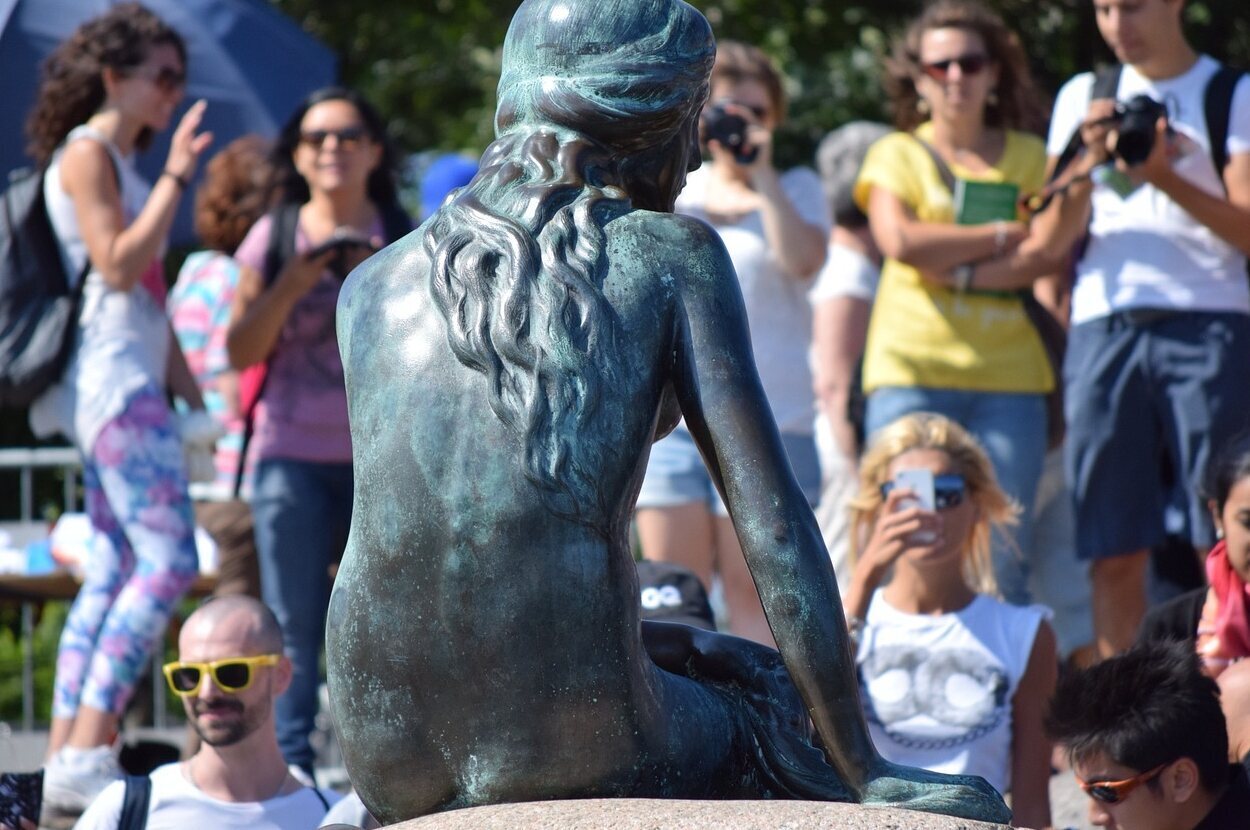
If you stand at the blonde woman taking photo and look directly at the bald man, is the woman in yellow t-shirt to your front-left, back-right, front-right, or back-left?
back-right

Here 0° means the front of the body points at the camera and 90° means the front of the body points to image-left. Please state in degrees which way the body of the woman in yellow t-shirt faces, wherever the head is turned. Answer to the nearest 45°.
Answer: approximately 0°

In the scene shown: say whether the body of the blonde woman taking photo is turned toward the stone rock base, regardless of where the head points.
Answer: yes

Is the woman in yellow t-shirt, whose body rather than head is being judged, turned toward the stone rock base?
yes

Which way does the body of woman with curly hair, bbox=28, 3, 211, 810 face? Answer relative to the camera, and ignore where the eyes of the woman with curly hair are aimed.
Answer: to the viewer's right

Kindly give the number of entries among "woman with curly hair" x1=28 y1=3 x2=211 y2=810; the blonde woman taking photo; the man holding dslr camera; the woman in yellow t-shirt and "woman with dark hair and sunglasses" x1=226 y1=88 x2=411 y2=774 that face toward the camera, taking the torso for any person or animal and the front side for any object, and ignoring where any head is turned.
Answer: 4

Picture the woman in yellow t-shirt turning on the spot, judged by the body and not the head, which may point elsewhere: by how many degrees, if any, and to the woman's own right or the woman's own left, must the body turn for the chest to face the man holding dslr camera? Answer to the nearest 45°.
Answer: approximately 45° to the woman's own left

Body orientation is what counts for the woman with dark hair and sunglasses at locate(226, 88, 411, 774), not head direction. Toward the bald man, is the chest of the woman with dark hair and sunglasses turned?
yes

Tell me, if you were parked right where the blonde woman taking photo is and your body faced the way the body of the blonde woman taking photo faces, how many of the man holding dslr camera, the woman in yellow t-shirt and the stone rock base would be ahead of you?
1

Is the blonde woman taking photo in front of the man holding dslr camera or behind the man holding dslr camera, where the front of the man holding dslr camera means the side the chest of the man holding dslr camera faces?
in front

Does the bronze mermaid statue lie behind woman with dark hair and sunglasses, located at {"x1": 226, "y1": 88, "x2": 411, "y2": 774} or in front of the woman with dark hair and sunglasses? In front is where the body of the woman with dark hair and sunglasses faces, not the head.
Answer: in front
